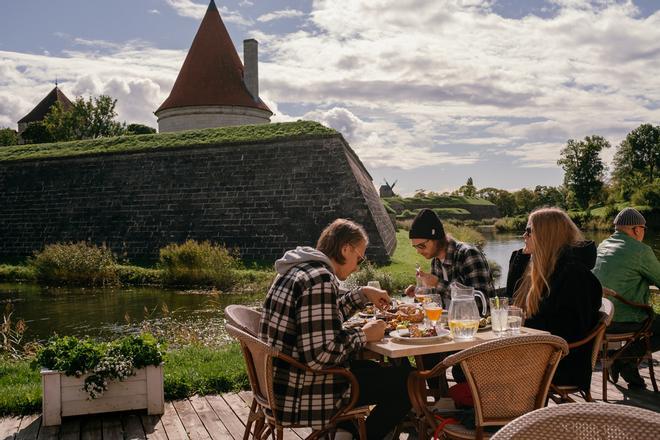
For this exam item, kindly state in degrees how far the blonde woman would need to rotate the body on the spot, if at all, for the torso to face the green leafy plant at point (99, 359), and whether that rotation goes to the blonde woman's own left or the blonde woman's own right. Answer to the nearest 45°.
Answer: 0° — they already face it

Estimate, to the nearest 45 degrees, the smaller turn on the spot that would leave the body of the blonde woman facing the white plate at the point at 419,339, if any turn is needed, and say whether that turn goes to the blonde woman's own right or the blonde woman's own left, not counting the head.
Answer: approximately 45° to the blonde woman's own left

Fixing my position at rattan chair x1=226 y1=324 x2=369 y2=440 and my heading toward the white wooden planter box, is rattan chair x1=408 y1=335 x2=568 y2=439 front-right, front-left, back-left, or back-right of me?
back-right

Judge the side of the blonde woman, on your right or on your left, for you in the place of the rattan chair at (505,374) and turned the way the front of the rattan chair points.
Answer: on your right

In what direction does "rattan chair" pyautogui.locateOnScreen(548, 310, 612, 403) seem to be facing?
to the viewer's left

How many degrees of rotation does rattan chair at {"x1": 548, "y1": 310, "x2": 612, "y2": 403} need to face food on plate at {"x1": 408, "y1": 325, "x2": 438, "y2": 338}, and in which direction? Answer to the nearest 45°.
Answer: approximately 45° to its left

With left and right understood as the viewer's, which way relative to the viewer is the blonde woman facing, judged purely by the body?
facing to the left of the viewer

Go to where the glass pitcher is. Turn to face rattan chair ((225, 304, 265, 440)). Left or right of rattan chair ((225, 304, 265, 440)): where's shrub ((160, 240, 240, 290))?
right

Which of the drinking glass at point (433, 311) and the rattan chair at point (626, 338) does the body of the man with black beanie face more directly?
the drinking glass

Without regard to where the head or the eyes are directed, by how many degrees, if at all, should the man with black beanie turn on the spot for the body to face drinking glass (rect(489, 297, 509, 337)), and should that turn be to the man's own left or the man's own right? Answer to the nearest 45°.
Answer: approximately 45° to the man's own left
